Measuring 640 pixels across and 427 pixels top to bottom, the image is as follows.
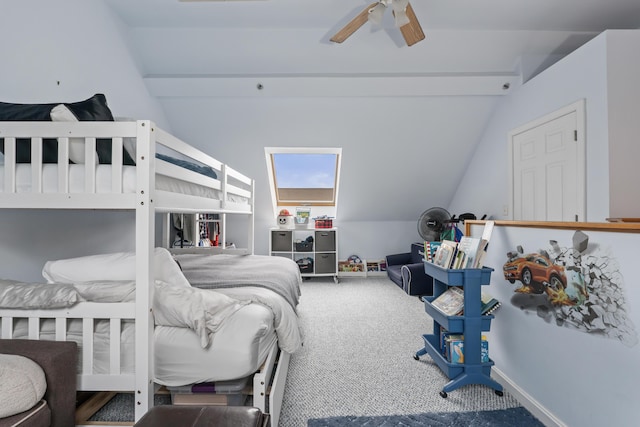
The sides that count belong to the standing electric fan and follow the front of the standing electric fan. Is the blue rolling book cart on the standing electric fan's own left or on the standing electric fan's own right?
on the standing electric fan's own left

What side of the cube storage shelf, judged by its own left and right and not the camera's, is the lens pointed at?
front

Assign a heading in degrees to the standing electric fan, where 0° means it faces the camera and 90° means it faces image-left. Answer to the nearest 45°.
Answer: approximately 45°

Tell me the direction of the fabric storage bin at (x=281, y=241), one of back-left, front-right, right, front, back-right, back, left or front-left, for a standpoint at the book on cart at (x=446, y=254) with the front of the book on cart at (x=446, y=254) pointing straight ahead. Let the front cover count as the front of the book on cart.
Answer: right

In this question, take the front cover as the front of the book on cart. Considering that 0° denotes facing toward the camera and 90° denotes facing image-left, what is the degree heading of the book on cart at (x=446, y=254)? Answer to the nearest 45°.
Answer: approximately 45°

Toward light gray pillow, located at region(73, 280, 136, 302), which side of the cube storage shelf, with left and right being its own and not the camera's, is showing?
front

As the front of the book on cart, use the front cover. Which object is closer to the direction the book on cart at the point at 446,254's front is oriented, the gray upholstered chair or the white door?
the gray upholstered chair

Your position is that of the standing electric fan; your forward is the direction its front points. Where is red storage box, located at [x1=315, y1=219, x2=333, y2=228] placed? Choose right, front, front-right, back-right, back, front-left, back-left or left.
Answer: front-right

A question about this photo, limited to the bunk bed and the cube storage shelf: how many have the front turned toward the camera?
1

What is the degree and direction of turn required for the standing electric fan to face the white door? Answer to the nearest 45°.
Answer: approximately 90° to its left

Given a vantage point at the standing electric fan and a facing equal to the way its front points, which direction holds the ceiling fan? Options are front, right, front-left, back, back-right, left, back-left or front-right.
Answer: front-left

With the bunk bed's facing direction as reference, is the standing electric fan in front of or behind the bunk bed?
in front
